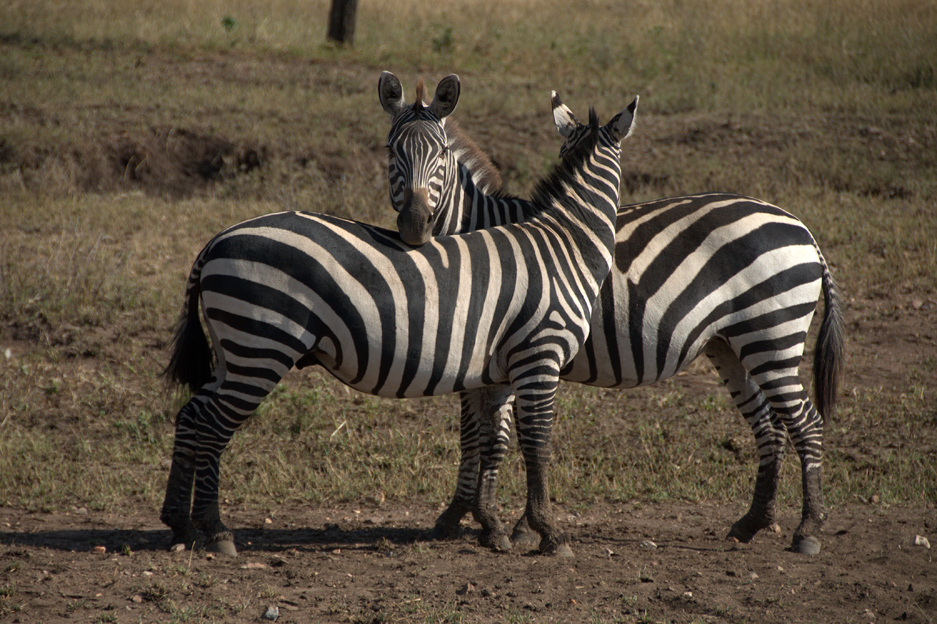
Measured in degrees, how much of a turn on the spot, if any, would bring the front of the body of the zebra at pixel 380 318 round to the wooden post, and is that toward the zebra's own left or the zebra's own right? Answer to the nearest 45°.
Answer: approximately 90° to the zebra's own left

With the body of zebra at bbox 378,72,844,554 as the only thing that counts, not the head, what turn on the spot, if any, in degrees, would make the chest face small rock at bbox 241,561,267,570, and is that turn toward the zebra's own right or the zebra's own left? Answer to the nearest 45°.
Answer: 0° — it already faces it

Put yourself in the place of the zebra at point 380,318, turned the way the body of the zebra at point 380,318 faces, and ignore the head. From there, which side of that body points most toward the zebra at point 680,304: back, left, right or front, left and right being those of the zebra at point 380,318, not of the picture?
front

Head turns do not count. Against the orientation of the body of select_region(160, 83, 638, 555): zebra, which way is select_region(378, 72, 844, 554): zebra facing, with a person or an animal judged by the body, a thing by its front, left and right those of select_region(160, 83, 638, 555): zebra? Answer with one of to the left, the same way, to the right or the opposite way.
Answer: the opposite way

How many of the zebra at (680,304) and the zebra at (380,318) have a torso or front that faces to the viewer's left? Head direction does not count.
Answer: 1

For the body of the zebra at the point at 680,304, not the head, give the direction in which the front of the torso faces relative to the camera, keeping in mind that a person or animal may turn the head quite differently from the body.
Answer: to the viewer's left

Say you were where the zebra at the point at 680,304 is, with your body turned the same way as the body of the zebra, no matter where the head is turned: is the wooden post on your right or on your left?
on your right

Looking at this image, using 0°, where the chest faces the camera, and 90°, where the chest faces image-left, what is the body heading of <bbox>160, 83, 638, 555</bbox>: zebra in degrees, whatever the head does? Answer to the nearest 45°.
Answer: approximately 270°
